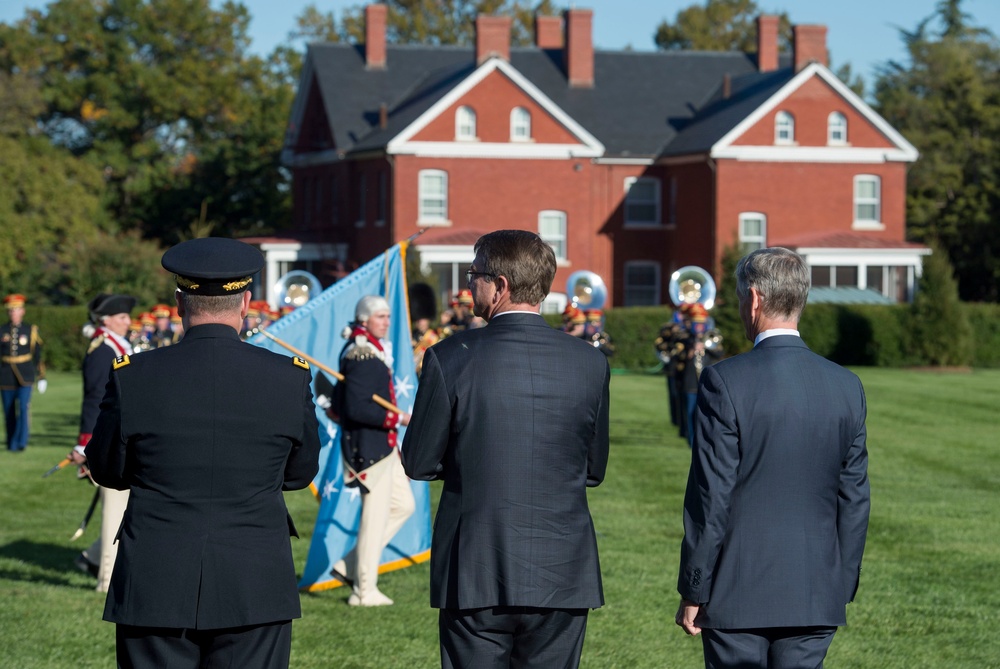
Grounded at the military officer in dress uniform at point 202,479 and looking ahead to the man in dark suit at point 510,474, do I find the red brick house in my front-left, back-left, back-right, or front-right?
front-left

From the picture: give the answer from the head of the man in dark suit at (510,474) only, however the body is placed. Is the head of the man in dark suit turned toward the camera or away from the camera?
away from the camera

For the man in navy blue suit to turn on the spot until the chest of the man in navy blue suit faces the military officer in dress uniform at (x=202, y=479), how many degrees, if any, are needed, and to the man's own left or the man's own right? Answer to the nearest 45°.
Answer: approximately 45° to the man's own left

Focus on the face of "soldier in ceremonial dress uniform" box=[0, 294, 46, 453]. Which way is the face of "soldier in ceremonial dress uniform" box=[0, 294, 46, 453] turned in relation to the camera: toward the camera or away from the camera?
toward the camera

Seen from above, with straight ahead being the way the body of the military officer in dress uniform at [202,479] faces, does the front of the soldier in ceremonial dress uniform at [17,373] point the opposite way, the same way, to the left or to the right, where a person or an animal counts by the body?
the opposite way

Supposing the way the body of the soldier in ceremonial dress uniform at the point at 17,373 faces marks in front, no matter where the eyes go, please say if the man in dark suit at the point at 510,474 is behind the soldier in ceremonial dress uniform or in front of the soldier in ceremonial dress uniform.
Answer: in front

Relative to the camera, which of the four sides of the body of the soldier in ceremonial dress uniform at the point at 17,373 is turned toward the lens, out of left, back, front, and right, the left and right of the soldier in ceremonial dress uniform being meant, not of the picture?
front

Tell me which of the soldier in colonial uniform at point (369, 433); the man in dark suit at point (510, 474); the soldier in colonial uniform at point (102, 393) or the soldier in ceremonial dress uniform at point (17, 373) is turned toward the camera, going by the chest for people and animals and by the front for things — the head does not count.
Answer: the soldier in ceremonial dress uniform at point (17, 373)

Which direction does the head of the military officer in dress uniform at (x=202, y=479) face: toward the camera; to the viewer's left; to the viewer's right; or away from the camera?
away from the camera

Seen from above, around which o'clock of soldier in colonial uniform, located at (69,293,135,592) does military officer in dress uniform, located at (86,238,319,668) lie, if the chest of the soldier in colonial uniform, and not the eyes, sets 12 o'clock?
The military officer in dress uniform is roughly at 3 o'clock from the soldier in colonial uniform.

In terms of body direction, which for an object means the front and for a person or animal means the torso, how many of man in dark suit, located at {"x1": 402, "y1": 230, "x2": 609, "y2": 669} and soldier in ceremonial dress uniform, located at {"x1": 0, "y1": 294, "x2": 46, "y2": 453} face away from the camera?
1
